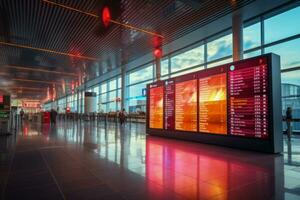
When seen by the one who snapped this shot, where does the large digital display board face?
facing the viewer and to the left of the viewer

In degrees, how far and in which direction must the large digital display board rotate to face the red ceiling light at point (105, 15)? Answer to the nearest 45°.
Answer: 0° — it already faces it
